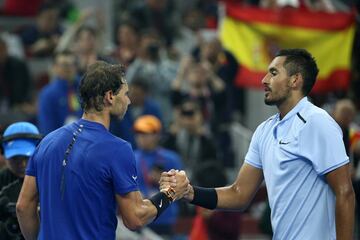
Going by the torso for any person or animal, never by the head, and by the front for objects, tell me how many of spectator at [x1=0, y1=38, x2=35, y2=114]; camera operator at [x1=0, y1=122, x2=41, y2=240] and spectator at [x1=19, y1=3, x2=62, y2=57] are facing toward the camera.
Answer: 3

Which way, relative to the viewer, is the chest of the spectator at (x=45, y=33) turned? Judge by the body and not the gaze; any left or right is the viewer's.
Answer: facing the viewer

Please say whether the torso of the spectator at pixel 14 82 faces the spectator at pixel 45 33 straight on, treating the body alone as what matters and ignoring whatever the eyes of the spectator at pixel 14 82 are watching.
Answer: no

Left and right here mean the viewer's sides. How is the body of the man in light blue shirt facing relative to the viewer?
facing the viewer and to the left of the viewer

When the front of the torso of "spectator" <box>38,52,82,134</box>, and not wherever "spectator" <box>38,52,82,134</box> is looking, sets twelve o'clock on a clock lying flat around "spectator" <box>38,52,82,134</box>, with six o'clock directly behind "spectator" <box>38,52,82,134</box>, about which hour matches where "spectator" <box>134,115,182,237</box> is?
"spectator" <box>134,115,182,237</box> is roughly at 11 o'clock from "spectator" <box>38,52,82,134</box>.

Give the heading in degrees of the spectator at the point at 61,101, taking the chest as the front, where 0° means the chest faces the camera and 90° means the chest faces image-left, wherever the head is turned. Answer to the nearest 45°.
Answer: approximately 315°

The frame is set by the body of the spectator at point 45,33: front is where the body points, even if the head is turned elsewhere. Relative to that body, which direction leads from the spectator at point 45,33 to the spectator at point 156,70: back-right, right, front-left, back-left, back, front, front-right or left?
front-left

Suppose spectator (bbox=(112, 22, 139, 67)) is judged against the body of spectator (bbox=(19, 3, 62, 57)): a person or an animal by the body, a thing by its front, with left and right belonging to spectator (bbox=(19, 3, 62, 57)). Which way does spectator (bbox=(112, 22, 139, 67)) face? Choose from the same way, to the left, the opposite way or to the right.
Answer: the same way

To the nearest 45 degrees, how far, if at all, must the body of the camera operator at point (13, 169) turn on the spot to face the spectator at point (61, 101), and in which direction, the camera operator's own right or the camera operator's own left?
approximately 180°

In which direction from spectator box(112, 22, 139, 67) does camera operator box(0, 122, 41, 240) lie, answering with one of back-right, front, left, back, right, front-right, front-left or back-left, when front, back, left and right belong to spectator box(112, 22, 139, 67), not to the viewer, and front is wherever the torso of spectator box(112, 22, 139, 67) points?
front

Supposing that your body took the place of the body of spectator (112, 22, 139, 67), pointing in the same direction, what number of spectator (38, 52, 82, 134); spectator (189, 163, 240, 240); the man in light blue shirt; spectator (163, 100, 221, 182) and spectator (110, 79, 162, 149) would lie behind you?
0

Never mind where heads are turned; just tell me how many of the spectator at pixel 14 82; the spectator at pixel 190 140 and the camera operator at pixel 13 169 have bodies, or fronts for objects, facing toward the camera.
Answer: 3

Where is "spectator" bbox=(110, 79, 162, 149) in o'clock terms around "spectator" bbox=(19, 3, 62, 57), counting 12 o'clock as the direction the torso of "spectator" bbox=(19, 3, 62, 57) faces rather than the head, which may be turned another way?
"spectator" bbox=(110, 79, 162, 149) is roughly at 11 o'clock from "spectator" bbox=(19, 3, 62, 57).

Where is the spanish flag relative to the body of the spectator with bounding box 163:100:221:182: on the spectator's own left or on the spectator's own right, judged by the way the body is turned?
on the spectator's own left

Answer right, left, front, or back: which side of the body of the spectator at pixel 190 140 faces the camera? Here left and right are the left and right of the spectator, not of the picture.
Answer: front

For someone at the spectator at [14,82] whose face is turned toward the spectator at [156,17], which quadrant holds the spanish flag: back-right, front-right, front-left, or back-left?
front-right
